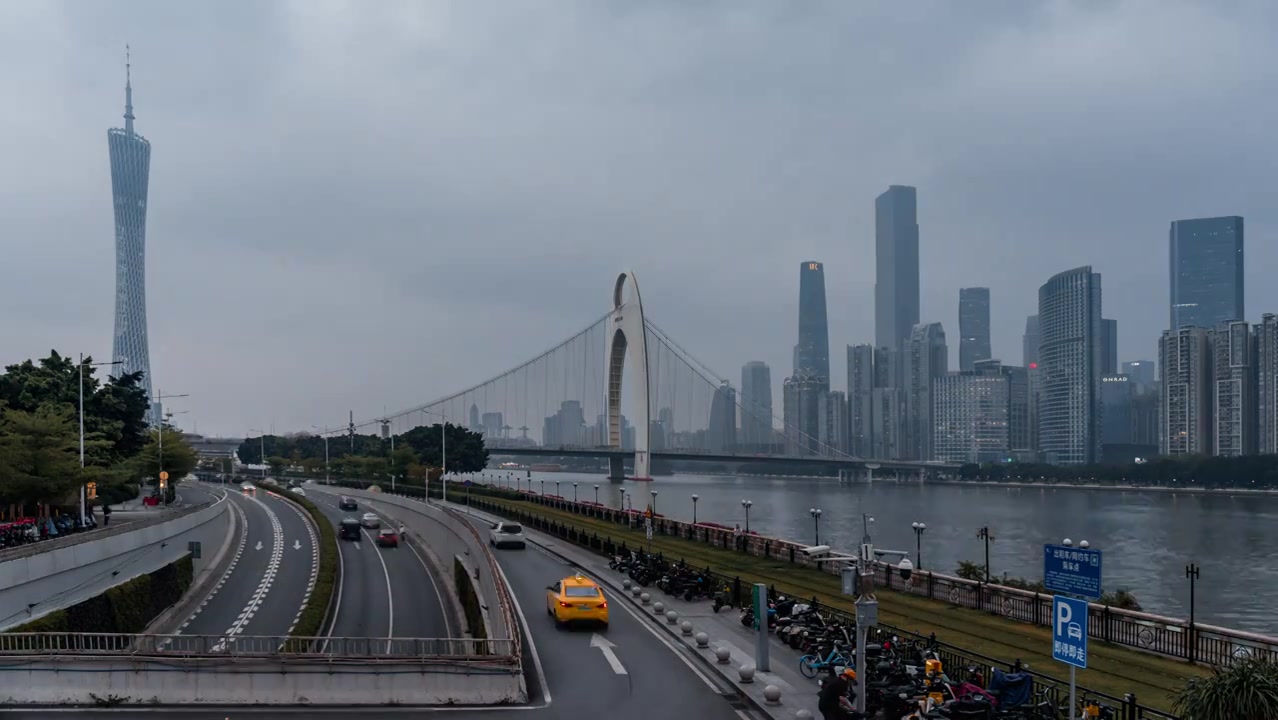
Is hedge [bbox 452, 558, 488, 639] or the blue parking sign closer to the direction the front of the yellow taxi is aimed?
the hedge

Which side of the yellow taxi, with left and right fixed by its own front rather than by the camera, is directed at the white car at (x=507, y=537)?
front

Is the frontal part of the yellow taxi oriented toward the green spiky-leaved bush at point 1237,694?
no

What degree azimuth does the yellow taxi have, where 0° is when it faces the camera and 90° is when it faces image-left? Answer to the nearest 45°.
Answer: approximately 180°

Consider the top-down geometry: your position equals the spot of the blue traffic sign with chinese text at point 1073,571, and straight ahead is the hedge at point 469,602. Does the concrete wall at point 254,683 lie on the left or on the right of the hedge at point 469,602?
left

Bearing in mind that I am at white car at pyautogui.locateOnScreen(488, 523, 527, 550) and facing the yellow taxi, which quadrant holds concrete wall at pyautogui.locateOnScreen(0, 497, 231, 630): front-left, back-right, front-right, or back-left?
front-right
